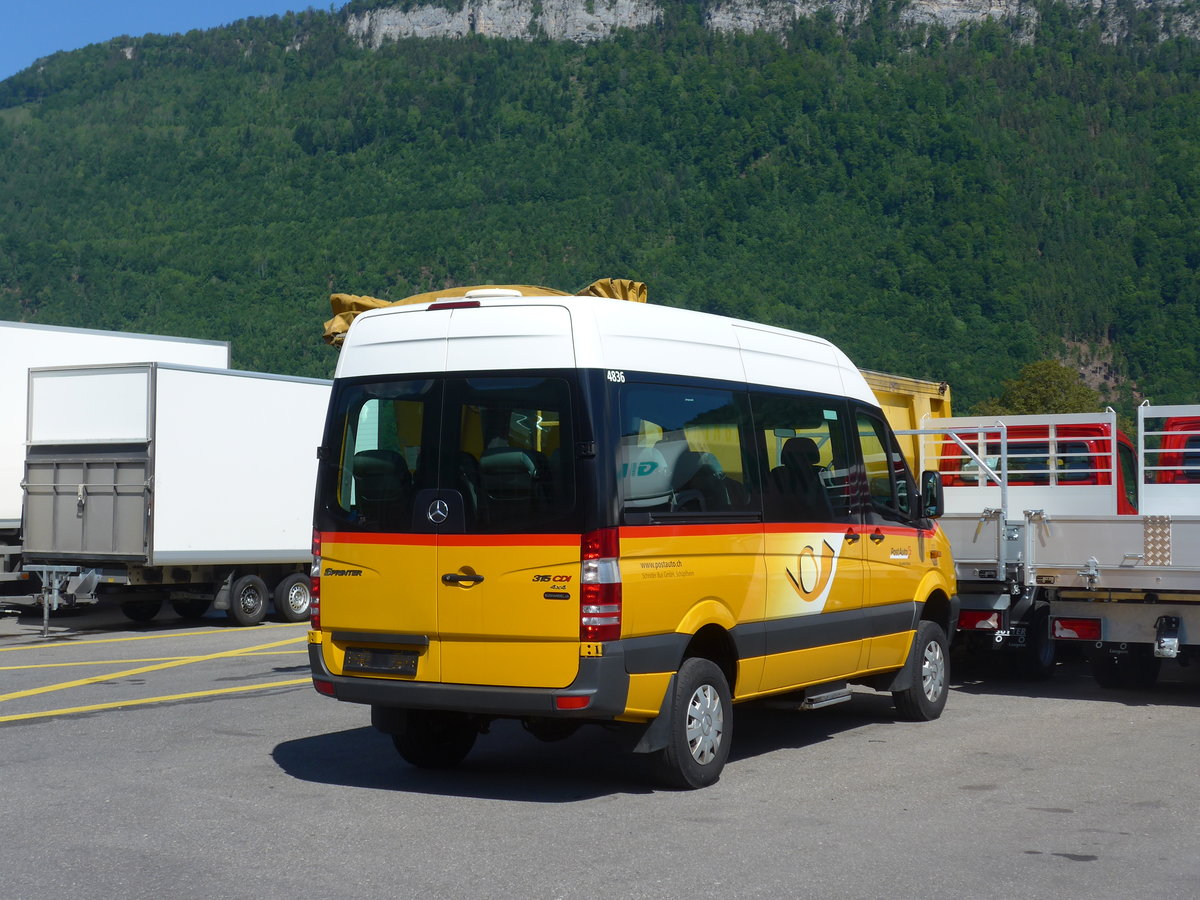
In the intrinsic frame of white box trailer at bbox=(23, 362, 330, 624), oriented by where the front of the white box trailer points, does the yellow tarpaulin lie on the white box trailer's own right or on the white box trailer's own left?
on the white box trailer's own right

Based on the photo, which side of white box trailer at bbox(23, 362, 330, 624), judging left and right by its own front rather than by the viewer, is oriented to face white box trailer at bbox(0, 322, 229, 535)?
left

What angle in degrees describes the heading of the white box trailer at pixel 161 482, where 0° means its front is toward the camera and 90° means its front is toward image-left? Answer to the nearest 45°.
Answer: approximately 225°
